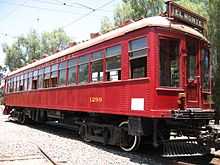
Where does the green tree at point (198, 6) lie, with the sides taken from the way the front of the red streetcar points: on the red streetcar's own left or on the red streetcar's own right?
on the red streetcar's own left

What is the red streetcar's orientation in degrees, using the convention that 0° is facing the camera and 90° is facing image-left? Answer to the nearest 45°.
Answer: approximately 315°
